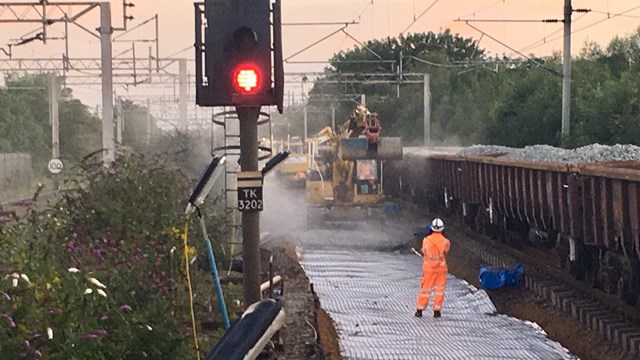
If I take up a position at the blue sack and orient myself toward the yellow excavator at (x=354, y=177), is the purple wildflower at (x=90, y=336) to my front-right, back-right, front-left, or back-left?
back-left

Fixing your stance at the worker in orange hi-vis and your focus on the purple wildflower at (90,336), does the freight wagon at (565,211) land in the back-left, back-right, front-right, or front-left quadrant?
back-left

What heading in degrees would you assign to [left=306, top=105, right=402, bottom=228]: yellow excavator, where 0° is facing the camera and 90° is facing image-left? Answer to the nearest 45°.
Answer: approximately 315°

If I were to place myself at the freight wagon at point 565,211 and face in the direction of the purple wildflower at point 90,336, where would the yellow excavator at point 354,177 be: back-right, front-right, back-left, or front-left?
back-right

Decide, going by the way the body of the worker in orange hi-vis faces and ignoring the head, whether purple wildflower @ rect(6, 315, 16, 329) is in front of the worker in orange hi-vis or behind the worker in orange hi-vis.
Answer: behind

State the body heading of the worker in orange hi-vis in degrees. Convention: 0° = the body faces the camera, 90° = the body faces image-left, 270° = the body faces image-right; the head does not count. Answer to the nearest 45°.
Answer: approximately 180°

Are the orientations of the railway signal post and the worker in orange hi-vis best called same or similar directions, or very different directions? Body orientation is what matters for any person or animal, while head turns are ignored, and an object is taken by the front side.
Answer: very different directions

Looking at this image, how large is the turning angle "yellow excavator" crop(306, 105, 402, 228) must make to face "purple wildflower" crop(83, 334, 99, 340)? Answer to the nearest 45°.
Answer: approximately 45° to its right

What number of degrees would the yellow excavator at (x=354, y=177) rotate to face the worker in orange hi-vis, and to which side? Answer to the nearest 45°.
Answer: approximately 45° to its right

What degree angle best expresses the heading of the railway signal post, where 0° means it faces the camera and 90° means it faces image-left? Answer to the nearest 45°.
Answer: approximately 0°
